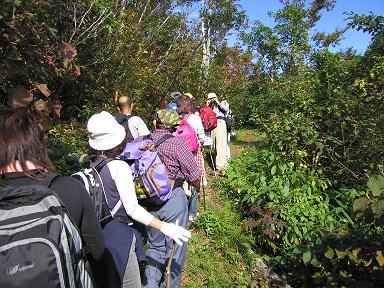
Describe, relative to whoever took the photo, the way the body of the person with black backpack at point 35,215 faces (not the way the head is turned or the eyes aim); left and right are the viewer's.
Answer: facing away from the viewer

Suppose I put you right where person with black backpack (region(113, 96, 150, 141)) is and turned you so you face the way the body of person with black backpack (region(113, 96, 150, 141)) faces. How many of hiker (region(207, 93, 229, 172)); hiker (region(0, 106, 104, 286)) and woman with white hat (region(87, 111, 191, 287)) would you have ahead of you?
1

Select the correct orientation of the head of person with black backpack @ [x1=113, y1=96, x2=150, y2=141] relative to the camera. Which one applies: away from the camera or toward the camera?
away from the camera

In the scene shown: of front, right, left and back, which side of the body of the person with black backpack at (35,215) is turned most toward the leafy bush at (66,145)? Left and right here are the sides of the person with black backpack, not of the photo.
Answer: front

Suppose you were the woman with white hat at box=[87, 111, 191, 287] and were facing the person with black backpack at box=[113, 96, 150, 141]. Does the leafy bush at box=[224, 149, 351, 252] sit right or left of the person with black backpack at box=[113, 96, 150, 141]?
right

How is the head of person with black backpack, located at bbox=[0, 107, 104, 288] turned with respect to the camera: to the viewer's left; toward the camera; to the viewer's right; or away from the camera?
away from the camera

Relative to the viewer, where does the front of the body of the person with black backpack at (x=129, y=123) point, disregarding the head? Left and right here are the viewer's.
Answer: facing away from the viewer and to the right of the viewer

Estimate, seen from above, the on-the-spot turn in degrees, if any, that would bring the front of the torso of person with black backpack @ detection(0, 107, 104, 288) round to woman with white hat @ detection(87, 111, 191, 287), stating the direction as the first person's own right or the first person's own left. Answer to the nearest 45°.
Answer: approximately 45° to the first person's own right
